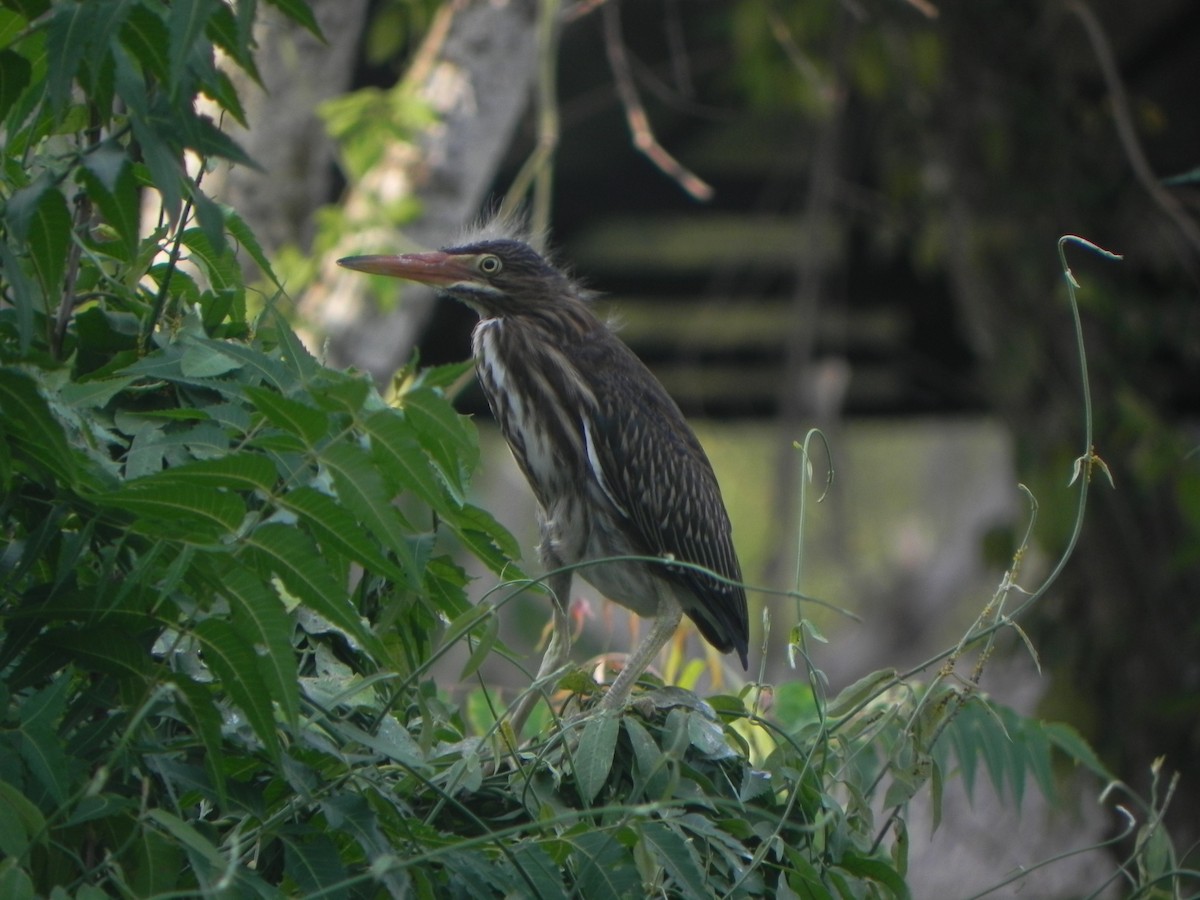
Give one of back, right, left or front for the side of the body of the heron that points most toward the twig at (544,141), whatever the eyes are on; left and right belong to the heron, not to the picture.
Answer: right

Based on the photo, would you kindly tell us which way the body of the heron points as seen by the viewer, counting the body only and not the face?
to the viewer's left

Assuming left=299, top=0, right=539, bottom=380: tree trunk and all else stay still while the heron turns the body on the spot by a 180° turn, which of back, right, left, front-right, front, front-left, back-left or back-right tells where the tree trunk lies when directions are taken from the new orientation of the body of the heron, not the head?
left
